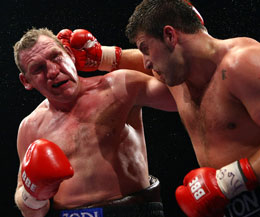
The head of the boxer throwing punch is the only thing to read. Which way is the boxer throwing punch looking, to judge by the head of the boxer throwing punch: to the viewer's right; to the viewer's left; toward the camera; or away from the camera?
to the viewer's left

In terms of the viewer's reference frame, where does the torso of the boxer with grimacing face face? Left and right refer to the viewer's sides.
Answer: facing the viewer

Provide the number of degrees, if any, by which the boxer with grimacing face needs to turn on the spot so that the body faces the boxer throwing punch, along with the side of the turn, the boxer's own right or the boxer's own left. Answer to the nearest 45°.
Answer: approximately 45° to the boxer's own left

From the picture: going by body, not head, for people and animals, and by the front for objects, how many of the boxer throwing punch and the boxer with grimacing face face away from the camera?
0
